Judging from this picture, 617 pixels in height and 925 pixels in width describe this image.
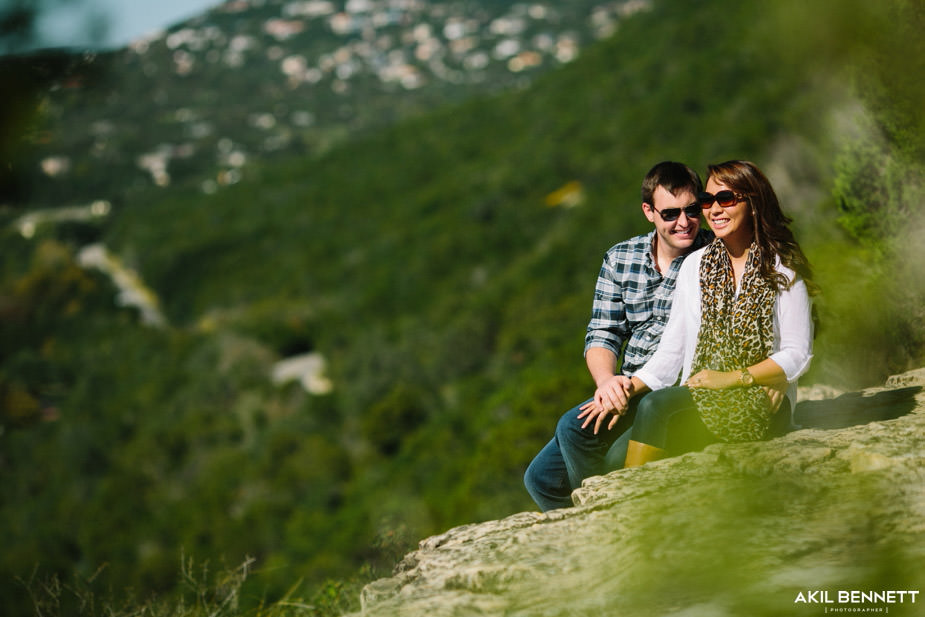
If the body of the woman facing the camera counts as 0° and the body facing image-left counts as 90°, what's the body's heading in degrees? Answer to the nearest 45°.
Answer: approximately 45°
